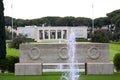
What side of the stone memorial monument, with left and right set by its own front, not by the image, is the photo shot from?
front

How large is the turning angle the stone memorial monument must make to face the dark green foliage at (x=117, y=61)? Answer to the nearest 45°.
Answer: approximately 90° to its left

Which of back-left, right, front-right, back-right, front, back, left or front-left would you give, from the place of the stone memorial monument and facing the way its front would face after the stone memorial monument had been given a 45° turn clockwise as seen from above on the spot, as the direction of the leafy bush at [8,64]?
front-right
